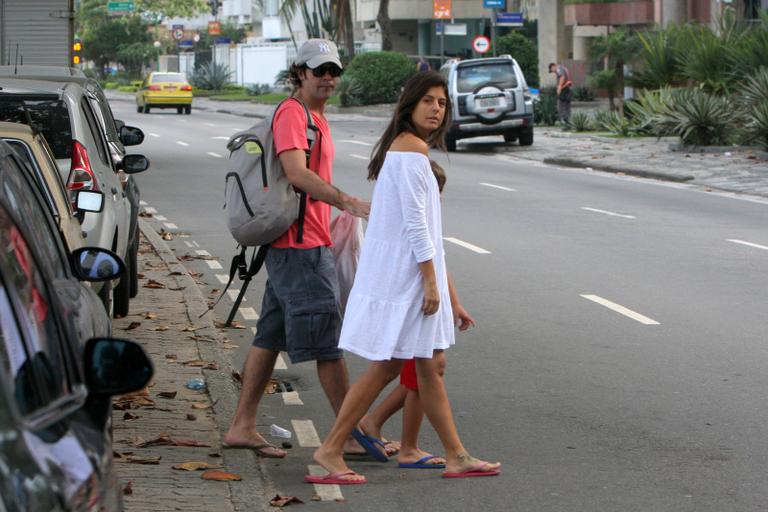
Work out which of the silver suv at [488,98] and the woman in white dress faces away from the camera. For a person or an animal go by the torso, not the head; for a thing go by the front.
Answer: the silver suv

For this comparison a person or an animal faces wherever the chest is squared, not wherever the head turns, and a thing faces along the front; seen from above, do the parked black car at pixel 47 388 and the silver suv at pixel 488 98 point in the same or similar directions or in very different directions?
same or similar directions

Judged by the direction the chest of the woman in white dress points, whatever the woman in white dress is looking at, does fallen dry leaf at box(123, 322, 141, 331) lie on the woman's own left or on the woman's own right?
on the woman's own left

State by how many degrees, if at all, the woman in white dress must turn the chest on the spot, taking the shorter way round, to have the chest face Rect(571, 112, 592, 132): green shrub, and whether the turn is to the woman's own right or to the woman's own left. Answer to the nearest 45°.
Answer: approximately 90° to the woman's own left

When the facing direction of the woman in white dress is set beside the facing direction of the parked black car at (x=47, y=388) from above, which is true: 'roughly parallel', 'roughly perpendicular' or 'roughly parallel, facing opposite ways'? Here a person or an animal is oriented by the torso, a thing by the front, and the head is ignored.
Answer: roughly perpendicular

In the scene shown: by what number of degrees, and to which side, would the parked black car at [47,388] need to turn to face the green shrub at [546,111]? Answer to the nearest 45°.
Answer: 0° — it already faces it

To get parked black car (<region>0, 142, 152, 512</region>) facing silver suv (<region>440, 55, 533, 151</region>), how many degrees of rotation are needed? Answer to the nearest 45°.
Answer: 0° — it already faces it

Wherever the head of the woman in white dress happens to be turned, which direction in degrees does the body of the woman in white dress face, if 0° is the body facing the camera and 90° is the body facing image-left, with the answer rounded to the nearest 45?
approximately 270°

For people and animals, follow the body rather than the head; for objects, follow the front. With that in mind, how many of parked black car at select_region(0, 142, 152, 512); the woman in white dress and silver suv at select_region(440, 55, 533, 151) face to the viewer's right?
1

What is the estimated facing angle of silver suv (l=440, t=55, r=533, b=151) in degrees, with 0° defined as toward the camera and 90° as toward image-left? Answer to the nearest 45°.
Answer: approximately 180°

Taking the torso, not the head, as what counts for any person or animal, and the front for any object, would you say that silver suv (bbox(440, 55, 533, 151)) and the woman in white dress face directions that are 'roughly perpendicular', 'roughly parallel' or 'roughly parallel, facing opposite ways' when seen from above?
roughly perpendicular
